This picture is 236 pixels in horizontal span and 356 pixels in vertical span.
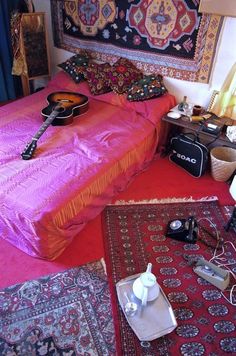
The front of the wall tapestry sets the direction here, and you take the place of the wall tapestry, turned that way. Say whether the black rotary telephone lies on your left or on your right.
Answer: on your left

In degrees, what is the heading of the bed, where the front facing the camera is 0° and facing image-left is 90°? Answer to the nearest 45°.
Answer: approximately 45°

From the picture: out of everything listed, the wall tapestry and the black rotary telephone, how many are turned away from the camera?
0

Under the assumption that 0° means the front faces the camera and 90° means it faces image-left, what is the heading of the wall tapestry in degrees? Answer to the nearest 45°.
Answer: approximately 45°

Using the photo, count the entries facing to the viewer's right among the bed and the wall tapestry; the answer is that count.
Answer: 0

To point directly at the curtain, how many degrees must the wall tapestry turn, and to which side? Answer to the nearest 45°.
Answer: approximately 45° to its right

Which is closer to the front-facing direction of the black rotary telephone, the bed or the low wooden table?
the bed
